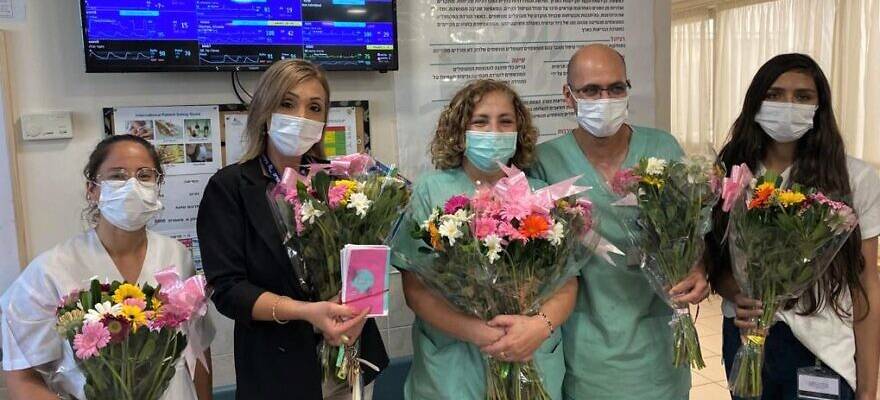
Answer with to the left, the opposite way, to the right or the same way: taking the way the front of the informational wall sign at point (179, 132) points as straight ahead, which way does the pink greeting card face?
the same way

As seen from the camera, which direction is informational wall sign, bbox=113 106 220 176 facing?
toward the camera

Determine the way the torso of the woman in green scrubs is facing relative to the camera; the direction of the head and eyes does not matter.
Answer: toward the camera

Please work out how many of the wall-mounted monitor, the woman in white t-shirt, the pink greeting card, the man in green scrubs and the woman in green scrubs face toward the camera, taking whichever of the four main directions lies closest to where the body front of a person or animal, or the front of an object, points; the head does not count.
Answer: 5

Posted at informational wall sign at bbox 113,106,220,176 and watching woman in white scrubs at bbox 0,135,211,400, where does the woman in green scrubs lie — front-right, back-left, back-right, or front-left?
front-left

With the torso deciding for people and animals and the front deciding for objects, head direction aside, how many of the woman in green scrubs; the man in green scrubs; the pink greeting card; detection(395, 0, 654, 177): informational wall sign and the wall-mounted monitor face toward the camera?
5

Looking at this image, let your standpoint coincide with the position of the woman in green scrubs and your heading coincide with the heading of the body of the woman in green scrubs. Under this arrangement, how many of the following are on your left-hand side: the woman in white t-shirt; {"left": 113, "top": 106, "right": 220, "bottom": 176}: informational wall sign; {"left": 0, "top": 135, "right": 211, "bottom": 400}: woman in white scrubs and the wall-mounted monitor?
1

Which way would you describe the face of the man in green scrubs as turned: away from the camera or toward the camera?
toward the camera

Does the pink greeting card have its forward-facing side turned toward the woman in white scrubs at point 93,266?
no

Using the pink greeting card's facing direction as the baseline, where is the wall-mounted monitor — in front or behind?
behind

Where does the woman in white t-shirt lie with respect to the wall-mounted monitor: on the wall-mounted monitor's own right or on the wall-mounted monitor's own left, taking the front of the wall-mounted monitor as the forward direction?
on the wall-mounted monitor's own left

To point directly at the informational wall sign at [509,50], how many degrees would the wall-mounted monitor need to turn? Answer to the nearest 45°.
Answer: approximately 90° to its left

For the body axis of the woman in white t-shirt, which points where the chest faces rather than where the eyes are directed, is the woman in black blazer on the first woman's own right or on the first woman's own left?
on the first woman's own right

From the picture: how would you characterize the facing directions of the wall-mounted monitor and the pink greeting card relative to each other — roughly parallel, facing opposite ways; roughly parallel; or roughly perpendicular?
roughly parallel

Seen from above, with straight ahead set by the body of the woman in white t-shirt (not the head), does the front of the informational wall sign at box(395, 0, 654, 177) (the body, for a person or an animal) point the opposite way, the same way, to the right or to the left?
the same way

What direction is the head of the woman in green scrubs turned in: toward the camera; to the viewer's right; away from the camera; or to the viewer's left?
toward the camera

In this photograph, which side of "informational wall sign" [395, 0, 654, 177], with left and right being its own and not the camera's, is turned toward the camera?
front
